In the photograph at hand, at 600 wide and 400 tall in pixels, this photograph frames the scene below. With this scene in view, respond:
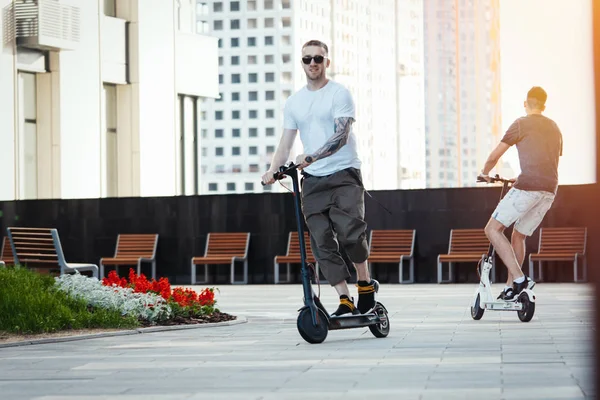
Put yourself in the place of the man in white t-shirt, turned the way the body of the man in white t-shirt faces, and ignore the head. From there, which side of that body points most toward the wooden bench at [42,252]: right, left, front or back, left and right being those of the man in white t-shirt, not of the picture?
right

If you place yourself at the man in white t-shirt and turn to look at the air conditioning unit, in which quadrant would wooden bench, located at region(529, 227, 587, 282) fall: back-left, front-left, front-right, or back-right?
front-right

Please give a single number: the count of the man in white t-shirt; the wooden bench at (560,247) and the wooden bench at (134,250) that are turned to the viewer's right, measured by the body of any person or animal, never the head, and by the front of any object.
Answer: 0

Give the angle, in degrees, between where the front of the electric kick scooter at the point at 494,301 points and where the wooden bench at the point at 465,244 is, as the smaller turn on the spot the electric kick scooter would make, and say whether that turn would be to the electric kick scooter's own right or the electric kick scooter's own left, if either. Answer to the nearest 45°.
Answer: approximately 45° to the electric kick scooter's own right

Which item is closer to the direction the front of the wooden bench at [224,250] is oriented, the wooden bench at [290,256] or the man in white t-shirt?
the man in white t-shirt

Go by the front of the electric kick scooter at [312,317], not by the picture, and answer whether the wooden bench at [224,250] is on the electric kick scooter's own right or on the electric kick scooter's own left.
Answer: on the electric kick scooter's own right

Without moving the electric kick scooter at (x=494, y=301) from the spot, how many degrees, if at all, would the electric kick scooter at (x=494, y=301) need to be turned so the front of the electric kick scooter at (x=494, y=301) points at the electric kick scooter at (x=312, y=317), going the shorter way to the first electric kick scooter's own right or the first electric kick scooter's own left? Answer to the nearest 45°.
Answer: approximately 90° to the first electric kick scooter's own left

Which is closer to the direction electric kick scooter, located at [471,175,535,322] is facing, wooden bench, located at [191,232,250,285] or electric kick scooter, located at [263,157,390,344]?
the wooden bench

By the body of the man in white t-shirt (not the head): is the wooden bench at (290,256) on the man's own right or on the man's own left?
on the man's own right

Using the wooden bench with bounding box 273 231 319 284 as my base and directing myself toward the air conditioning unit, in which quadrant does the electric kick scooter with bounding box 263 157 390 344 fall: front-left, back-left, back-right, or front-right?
back-left

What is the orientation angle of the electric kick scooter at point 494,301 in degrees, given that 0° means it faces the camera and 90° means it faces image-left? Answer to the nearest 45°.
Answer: approximately 135°

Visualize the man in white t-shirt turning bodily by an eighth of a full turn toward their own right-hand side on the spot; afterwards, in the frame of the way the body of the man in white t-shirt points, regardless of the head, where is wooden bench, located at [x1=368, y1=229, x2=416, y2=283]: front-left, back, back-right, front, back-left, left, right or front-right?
right
